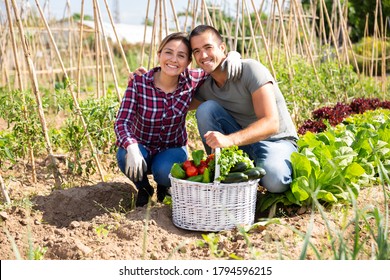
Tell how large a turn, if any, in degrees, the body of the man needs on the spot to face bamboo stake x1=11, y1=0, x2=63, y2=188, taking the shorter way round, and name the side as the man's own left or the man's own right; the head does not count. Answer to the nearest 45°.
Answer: approximately 45° to the man's own right

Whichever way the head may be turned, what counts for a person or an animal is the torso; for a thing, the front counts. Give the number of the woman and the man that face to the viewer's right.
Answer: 0

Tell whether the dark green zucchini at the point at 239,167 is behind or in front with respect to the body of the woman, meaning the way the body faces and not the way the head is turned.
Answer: in front

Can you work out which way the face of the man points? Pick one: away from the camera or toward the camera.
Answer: toward the camera

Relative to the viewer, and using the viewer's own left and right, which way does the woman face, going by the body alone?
facing the viewer

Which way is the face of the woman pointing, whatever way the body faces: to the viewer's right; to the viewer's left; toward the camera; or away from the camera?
toward the camera

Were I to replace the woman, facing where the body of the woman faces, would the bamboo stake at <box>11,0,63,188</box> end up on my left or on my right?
on my right

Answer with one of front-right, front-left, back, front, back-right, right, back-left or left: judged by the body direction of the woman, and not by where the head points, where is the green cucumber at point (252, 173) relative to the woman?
front-left
